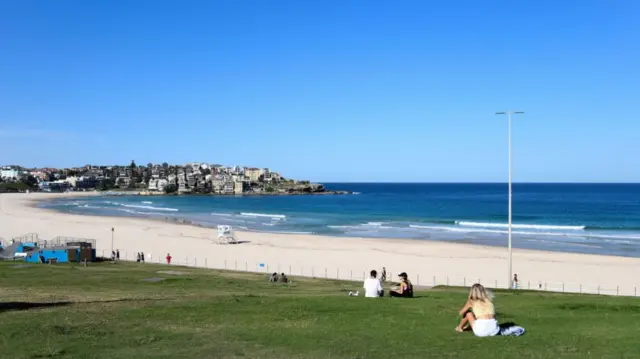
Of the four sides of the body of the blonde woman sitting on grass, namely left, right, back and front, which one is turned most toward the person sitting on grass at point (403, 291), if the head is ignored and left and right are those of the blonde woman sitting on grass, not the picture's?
front

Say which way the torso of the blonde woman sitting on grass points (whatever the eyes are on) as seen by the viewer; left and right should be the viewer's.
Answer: facing away from the viewer and to the left of the viewer

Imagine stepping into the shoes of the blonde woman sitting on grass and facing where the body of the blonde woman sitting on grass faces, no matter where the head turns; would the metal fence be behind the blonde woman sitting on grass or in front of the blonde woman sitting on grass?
in front
